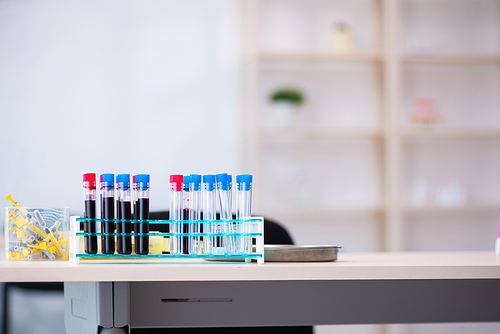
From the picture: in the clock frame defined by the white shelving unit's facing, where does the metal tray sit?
The metal tray is roughly at 12 o'clock from the white shelving unit.

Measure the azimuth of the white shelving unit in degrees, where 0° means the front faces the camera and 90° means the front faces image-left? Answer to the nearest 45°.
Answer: approximately 0°

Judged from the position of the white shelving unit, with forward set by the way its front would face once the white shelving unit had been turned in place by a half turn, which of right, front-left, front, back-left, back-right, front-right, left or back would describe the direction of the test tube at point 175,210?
back

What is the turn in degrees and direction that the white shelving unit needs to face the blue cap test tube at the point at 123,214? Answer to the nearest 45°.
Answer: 0° — it already faces it

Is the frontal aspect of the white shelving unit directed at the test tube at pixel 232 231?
yes

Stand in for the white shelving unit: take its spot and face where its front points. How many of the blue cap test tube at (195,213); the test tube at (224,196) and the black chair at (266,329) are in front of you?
3

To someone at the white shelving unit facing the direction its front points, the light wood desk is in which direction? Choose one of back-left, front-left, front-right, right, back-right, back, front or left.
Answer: front

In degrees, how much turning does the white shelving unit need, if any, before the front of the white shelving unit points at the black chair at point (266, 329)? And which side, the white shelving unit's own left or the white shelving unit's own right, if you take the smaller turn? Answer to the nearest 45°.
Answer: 0° — it already faces it

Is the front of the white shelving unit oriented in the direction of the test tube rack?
yes

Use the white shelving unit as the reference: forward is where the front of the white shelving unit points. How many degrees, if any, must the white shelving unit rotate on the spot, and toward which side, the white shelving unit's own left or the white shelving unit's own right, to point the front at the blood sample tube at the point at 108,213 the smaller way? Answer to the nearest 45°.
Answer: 0° — it already faces it

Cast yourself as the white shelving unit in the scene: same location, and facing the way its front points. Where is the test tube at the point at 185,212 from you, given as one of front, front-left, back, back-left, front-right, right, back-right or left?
front

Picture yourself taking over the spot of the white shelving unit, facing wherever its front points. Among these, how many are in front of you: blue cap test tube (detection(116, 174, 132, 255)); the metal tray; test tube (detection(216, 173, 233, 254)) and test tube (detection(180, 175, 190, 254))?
4

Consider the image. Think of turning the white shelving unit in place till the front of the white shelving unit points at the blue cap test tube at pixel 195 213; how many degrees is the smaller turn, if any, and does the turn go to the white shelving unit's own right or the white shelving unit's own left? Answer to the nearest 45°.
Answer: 0° — it already faces it

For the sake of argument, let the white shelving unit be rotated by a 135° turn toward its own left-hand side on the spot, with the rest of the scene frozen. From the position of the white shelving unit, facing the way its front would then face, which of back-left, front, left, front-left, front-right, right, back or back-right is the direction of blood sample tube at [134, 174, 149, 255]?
back-right

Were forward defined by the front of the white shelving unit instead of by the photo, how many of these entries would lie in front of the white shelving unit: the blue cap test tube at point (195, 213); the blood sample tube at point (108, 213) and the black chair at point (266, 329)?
3

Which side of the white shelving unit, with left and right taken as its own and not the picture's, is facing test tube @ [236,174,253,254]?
front

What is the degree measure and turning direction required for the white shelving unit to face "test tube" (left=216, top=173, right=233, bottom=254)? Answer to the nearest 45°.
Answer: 0° — it already faces it
